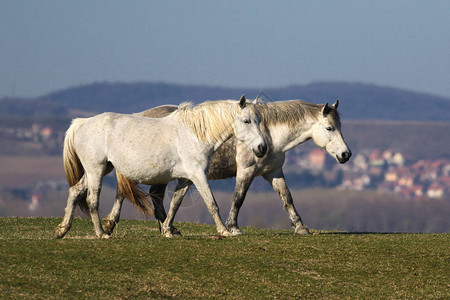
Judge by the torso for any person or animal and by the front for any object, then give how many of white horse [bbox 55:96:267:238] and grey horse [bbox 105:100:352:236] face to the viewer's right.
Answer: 2

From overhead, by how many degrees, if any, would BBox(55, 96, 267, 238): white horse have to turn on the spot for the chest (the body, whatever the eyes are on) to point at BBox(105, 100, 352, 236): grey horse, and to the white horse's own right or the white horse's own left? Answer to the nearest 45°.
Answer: approximately 45° to the white horse's own left

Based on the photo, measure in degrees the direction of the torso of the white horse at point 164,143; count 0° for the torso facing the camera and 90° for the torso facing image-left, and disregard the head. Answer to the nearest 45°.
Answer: approximately 270°

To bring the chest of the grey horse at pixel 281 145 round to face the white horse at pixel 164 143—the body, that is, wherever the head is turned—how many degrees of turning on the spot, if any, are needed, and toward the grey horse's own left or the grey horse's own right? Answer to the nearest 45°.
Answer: approximately 135° to the grey horse's own right

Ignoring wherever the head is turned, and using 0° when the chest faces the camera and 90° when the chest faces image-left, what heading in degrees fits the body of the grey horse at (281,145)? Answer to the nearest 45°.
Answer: approximately 270°
